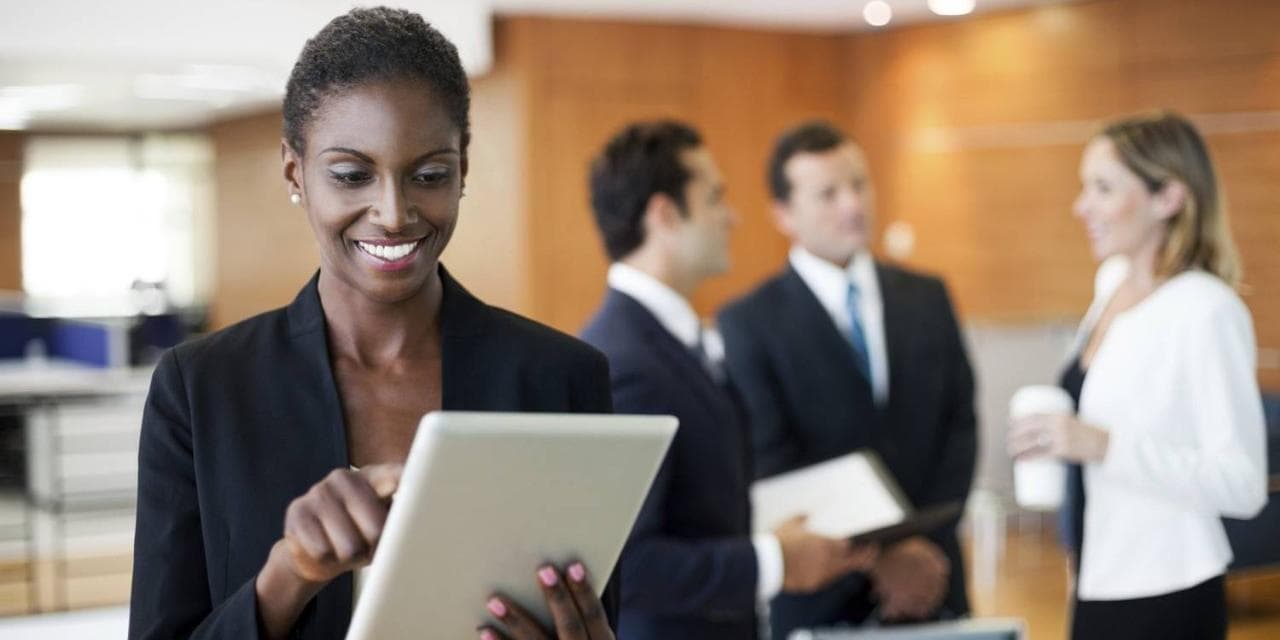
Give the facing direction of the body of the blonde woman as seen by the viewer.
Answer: to the viewer's left

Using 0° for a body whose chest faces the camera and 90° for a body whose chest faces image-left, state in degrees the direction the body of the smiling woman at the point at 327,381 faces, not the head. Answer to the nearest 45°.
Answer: approximately 0°

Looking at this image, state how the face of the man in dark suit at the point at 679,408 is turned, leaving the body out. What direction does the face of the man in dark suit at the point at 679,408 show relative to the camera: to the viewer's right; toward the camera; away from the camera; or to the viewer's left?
to the viewer's right

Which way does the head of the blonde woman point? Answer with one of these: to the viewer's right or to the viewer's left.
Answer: to the viewer's left

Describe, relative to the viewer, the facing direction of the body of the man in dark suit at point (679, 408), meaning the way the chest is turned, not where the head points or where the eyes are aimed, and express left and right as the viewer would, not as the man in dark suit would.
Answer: facing to the right of the viewer

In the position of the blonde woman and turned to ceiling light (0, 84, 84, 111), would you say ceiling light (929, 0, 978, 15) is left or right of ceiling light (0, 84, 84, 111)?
right

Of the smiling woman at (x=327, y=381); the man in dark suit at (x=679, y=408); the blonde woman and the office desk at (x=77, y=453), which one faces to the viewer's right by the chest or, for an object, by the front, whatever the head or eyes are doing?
the man in dark suit

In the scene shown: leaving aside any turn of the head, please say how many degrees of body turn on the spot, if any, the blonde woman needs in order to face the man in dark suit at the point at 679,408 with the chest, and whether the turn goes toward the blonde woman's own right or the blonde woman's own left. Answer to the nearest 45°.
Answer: approximately 45° to the blonde woman's own left

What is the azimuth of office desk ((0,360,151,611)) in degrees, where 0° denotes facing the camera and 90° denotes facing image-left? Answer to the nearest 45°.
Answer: approximately 0°

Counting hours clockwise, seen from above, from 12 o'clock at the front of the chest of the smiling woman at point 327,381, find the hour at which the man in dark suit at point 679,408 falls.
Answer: The man in dark suit is roughly at 7 o'clock from the smiling woman.

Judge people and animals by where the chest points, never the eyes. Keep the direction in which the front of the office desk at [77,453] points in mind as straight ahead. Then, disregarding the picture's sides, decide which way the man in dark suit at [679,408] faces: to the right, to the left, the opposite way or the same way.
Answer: to the left

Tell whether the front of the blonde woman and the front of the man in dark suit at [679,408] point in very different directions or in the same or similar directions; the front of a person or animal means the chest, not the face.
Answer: very different directions

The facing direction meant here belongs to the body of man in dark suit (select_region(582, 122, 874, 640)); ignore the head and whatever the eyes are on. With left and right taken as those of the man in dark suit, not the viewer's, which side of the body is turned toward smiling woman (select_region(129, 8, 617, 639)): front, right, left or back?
right
